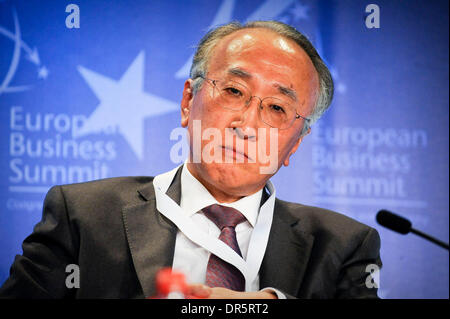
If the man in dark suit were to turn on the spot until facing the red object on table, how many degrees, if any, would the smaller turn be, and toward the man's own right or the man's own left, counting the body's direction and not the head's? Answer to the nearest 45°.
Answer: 0° — they already face it

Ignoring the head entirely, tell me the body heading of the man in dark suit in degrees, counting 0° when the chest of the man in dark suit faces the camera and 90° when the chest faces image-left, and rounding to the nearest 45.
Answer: approximately 0°
